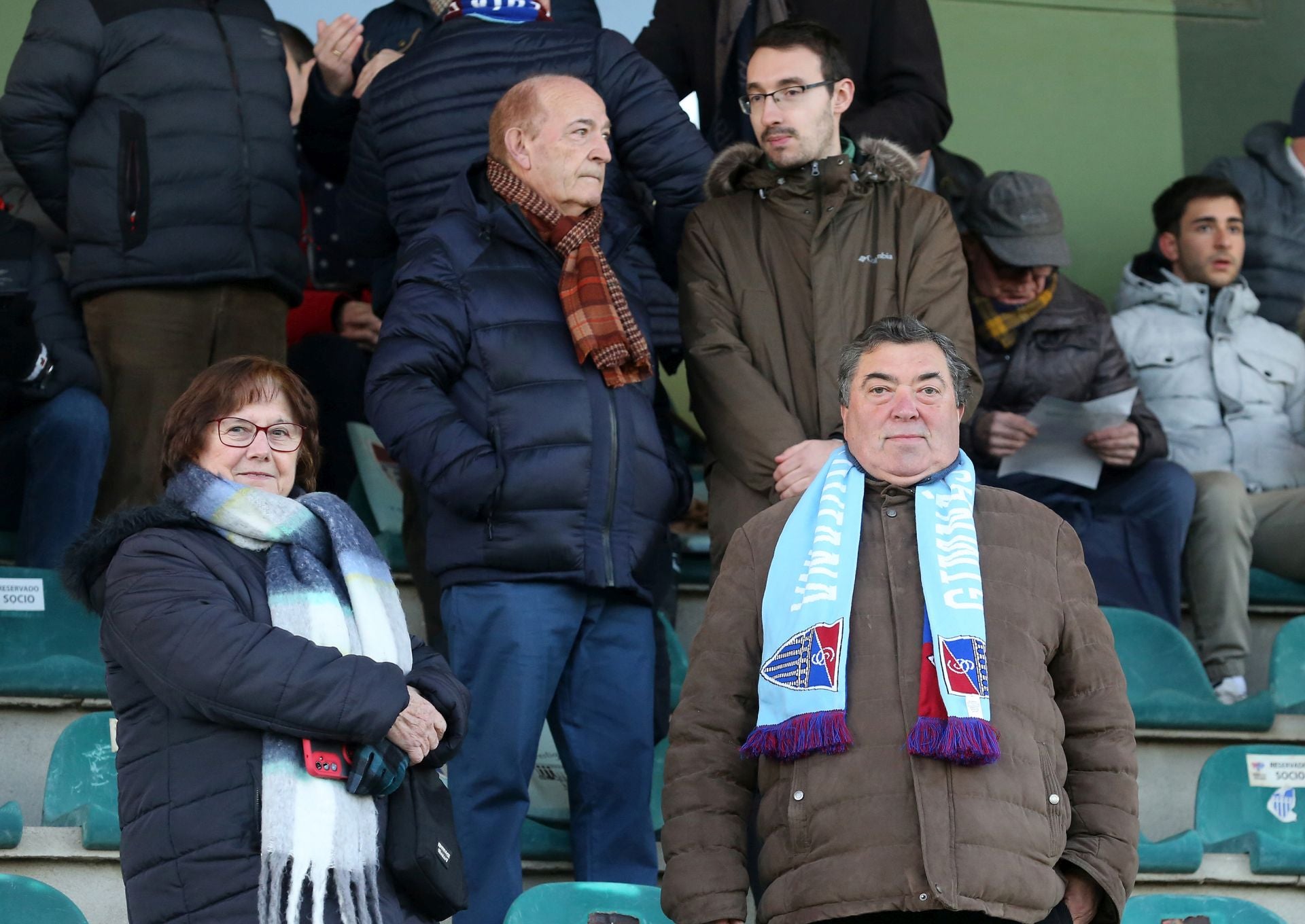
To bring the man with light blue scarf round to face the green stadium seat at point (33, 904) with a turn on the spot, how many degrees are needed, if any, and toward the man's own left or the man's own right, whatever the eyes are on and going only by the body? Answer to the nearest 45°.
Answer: approximately 90° to the man's own right

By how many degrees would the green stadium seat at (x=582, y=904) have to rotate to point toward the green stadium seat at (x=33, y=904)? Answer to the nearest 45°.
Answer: approximately 90° to its right

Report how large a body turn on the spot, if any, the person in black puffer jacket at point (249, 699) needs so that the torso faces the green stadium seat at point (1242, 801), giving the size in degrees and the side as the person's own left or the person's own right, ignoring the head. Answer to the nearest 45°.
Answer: approximately 90° to the person's own left

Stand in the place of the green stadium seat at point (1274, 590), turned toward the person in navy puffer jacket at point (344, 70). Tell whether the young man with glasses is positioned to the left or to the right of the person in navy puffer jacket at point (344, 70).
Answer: left

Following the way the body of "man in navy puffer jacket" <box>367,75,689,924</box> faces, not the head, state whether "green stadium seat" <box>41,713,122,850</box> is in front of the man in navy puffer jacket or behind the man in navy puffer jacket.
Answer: behind

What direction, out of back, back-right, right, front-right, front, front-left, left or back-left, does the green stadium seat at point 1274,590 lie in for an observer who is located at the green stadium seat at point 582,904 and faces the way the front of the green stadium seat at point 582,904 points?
back-left

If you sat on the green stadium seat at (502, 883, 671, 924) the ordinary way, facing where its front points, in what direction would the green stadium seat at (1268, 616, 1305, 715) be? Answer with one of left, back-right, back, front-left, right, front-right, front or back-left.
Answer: back-left

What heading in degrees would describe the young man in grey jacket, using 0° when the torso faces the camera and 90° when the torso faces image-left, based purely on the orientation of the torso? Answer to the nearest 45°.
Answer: approximately 315°

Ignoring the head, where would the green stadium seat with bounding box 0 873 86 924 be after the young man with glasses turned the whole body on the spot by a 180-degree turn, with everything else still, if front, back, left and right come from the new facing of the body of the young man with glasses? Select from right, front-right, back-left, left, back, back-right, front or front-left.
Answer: back-left

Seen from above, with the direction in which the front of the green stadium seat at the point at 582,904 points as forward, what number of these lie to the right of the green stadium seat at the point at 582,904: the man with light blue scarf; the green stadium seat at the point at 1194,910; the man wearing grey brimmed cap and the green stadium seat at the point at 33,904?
1

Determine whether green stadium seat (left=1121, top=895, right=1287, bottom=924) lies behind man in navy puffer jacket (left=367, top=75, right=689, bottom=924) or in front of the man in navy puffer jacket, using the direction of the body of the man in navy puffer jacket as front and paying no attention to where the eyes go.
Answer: in front

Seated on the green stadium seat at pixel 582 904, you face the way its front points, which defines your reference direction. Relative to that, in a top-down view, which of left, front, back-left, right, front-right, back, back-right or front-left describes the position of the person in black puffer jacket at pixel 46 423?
back-right
